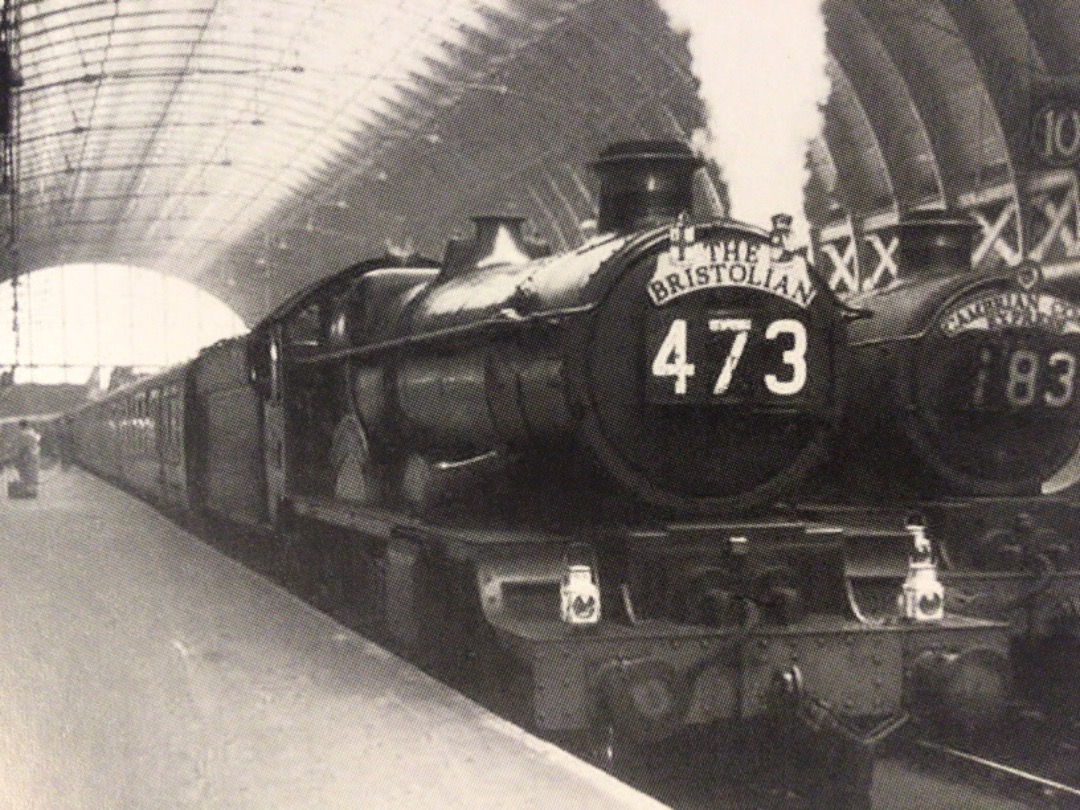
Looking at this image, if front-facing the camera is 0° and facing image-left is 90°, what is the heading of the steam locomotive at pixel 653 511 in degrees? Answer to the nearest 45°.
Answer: approximately 315°

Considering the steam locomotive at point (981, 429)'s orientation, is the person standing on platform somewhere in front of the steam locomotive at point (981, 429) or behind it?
behind

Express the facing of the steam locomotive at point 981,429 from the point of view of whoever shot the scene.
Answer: facing the viewer and to the right of the viewer

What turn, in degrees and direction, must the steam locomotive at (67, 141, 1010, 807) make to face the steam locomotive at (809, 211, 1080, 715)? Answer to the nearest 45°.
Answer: approximately 90° to its left

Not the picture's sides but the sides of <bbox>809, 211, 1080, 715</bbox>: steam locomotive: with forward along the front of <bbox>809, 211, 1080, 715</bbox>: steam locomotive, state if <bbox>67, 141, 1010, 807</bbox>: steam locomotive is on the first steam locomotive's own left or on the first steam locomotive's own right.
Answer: on the first steam locomotive's own right
